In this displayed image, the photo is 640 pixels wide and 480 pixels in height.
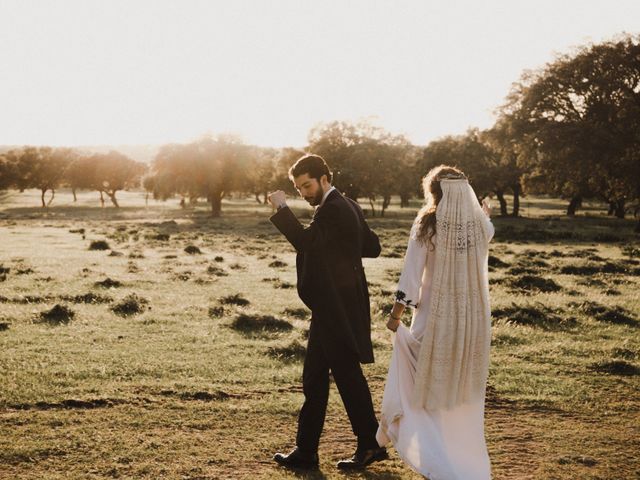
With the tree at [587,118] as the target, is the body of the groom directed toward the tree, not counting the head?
no

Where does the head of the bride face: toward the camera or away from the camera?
away from the camera

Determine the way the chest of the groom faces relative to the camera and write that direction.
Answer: to the viewer's left

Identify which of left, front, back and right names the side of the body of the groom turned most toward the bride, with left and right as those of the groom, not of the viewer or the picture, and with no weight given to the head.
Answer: back
